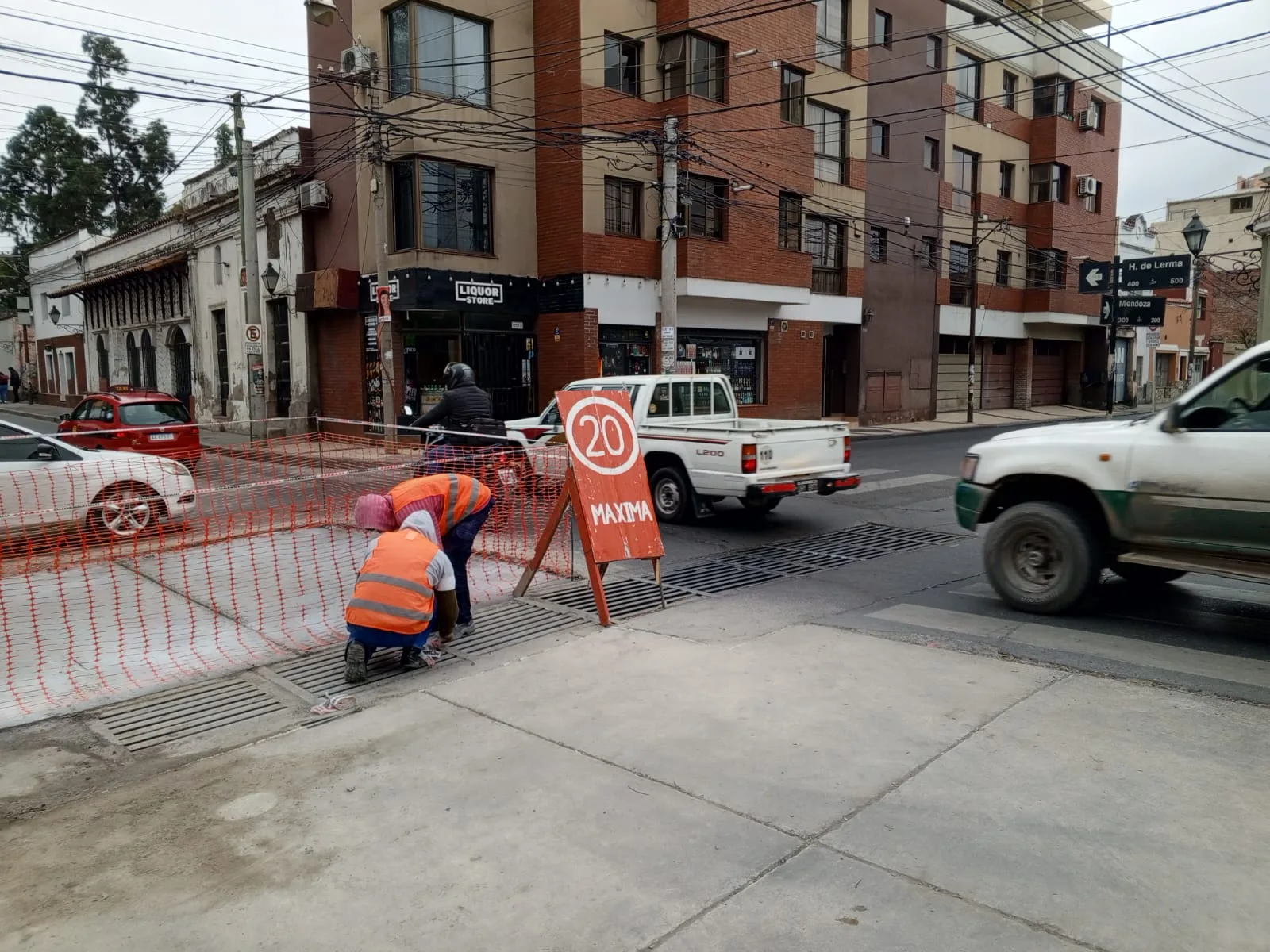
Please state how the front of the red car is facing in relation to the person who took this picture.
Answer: facing away from the viewer and to the left of the viewer

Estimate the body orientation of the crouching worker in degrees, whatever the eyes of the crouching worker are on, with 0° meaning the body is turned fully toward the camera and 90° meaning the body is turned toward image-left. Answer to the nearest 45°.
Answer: approximately 225°

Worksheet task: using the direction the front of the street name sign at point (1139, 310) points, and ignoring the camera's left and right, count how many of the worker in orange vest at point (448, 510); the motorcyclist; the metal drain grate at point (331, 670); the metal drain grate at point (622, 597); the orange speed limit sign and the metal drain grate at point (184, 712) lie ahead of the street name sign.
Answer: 6

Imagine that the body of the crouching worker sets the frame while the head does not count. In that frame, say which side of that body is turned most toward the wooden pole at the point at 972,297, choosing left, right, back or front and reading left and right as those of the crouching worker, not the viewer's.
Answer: front

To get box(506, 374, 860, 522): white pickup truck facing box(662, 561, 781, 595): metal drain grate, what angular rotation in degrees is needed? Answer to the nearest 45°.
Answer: approximately 135° to its left

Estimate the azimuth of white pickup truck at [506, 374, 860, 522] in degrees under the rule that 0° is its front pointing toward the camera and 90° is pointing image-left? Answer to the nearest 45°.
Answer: approximately 135°

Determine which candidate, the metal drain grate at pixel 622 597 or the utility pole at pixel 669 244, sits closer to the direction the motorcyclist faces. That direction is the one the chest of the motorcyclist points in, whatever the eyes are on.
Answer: the utility pole

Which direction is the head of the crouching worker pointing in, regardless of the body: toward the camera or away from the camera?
away from the camera

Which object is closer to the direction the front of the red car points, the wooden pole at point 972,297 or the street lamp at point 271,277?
the street lamp

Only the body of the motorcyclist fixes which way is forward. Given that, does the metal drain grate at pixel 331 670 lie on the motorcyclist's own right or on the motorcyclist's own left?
on the motorcyclist's own left

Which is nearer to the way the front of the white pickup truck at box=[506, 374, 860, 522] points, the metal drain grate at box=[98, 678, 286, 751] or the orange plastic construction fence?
the orange plastic construction fence

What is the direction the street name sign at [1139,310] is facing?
toward the camera

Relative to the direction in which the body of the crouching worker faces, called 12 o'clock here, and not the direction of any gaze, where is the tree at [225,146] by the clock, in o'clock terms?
The tree is roughly at 10 o'clock from the crouching worker.

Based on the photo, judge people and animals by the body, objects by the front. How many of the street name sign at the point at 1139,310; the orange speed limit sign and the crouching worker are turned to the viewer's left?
0

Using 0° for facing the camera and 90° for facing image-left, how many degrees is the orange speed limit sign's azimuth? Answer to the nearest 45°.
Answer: approximately 0°
